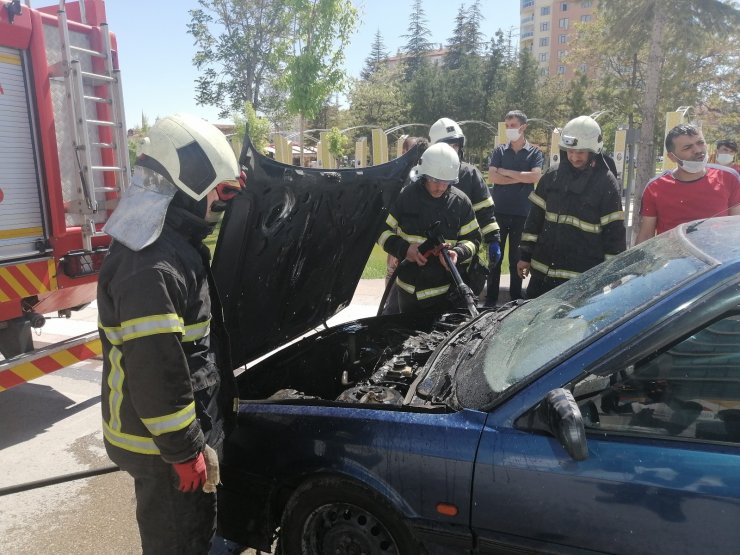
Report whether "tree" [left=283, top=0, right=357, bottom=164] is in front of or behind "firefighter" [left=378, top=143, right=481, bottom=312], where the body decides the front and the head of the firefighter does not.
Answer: behind

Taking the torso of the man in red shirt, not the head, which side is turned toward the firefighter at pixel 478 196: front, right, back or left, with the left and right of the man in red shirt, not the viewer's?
right

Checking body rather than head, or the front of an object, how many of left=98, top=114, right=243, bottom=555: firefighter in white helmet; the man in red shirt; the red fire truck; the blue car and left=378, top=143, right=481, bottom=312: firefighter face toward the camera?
2

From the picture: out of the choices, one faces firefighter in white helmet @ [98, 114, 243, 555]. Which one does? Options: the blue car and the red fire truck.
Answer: the blue car

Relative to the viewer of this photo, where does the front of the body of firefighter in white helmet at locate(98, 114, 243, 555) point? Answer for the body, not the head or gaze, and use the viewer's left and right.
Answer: facing to the right of the viewer

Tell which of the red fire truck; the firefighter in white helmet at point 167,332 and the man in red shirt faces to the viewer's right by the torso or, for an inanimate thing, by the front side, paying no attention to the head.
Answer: the firefighter in white helmet

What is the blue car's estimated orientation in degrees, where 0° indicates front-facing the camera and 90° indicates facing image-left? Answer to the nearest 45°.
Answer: approximately 90°

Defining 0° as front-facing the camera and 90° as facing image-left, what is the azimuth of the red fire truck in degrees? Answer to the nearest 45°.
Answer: approximately 135°

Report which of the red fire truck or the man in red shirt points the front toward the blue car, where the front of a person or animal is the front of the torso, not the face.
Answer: the man in red shirt

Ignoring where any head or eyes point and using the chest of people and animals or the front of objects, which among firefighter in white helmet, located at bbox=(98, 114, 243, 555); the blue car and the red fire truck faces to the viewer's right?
the firefighter in white helmet

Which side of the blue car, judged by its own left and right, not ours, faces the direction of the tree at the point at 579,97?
right

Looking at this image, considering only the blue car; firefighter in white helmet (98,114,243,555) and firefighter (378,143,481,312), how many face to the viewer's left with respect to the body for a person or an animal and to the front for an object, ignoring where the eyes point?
1

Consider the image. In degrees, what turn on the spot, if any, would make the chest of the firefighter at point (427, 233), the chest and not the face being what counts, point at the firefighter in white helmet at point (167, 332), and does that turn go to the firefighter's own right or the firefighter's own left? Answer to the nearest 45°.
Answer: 0° — they already face them

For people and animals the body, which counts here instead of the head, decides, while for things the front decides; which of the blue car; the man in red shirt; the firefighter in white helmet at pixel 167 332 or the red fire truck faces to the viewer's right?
the firefighter in white helmet
